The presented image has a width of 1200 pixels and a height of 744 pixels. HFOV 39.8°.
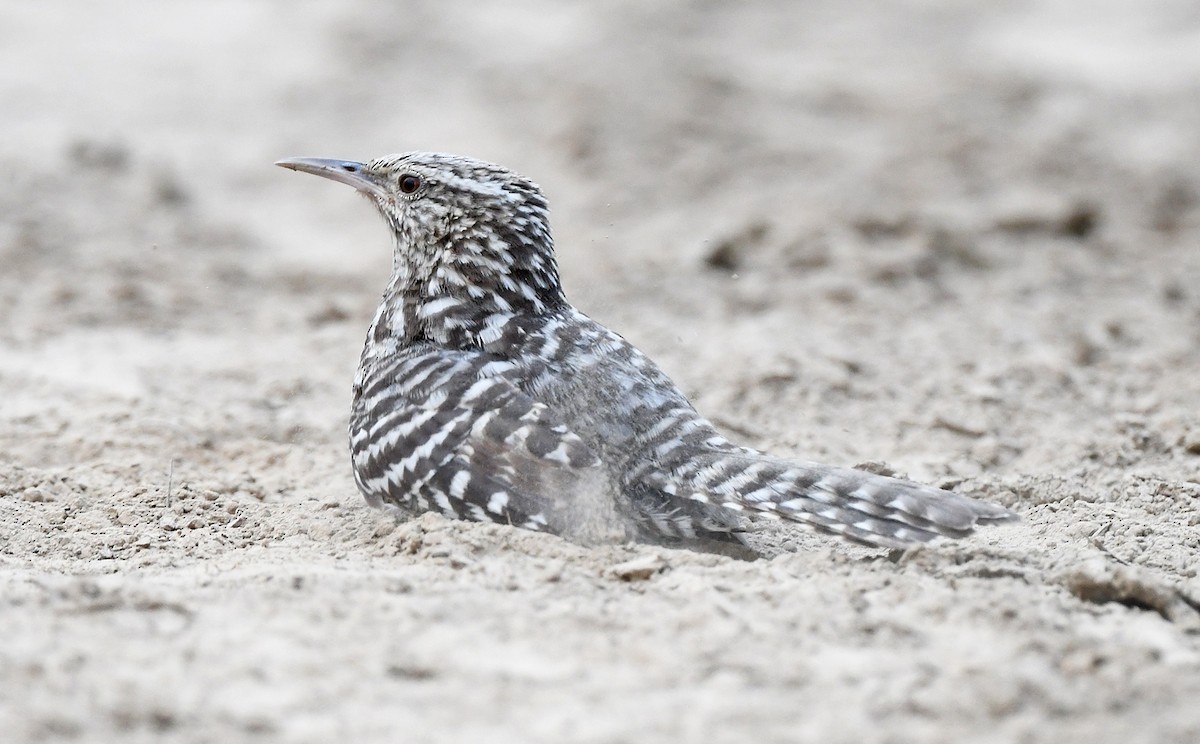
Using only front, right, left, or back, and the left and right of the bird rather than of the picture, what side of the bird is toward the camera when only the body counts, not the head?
left
